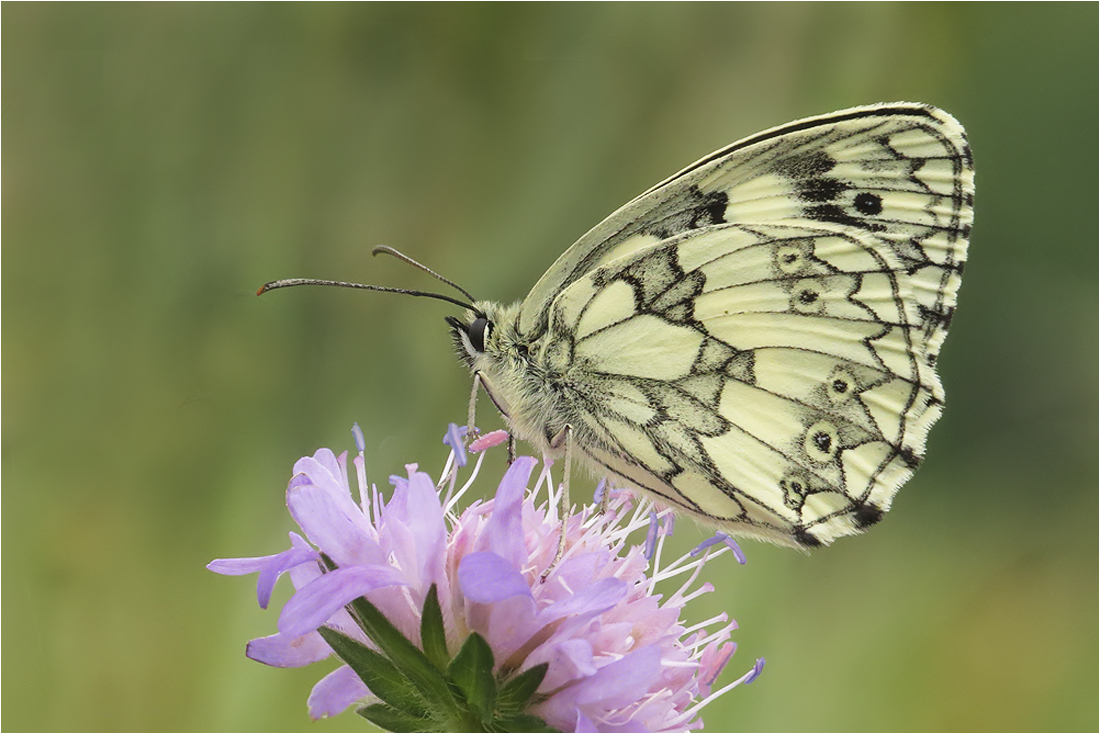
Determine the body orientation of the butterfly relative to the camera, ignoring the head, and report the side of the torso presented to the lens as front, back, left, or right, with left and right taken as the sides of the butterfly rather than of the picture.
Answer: left
